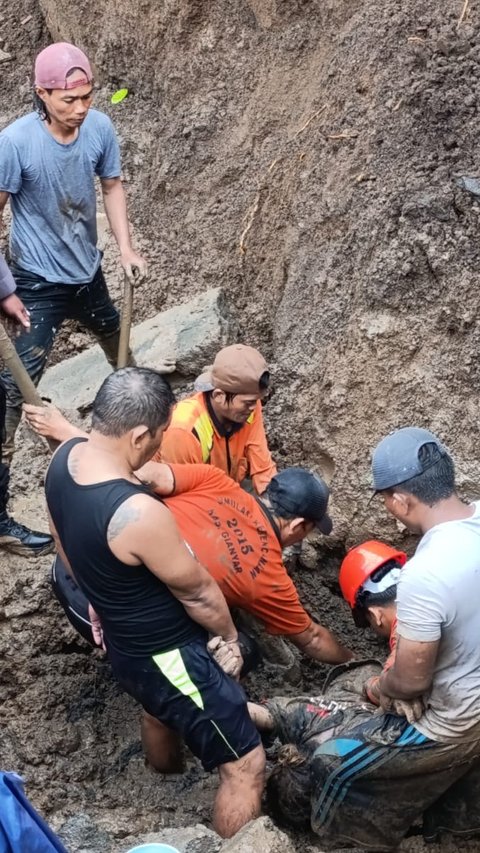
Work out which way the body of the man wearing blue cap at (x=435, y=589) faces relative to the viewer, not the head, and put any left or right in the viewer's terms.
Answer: facing away from the viewer and to the left of the viewer

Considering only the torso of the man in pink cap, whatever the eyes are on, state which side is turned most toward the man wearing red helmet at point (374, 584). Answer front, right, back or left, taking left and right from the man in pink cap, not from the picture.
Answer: front

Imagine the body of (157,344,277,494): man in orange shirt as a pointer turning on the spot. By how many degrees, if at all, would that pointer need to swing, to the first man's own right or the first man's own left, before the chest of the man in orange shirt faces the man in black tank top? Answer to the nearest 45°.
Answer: approximately 45° to the first man's own right

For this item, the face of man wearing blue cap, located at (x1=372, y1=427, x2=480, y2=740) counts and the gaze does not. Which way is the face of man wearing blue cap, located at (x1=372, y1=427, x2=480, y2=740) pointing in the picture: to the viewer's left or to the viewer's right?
to the viewer's left

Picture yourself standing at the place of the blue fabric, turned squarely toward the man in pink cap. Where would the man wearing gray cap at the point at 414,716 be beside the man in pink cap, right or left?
right

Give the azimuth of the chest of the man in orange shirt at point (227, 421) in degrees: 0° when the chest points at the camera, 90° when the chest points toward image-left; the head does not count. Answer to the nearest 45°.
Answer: approximately 315°

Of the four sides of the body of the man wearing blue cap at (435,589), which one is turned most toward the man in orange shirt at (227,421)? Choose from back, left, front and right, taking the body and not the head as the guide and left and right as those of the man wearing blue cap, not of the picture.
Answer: front

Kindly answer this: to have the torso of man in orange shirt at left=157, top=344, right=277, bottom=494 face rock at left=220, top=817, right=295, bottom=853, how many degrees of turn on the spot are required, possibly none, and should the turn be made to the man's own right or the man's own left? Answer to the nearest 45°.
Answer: approximately 45° to the man's own right

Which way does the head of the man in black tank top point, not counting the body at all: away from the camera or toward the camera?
away from the camera

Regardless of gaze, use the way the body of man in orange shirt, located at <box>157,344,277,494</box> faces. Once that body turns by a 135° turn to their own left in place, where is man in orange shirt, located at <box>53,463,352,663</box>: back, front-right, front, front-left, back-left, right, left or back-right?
back

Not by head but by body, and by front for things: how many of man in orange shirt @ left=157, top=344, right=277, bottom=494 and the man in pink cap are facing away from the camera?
0

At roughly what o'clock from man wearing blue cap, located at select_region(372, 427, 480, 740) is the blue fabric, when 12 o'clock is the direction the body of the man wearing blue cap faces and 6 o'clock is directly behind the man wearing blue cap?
The blue fabric is roughly at 9 o'clock from the man wearing blue cap.

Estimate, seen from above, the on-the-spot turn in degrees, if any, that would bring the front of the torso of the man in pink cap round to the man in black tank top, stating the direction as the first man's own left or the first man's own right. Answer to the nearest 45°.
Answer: approximately 45° to the first man's own right
